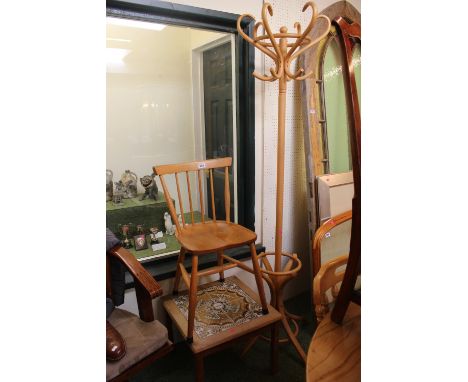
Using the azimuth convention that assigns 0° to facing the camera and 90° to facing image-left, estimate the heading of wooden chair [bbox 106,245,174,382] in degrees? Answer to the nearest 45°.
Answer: approximately 315°

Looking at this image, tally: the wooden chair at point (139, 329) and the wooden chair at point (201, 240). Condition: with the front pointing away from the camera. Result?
0

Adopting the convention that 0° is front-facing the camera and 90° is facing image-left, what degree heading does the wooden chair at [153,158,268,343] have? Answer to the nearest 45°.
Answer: approximately 315°

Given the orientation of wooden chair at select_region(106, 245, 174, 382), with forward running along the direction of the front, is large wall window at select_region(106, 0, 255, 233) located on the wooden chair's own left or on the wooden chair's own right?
on the wooden chair's own left
